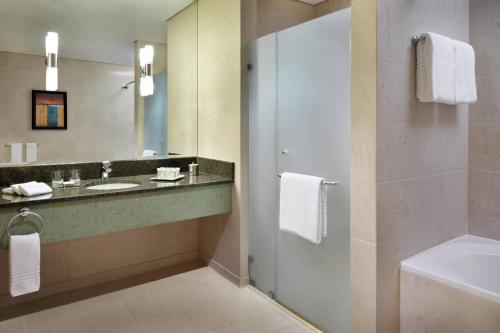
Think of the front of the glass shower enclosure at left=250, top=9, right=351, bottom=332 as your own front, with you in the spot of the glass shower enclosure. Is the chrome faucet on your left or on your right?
on your right

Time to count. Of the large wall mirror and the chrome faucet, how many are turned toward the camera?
2

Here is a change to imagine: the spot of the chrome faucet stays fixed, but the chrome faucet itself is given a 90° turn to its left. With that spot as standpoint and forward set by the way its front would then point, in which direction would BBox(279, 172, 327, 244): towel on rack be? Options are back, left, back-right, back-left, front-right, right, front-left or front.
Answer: front-right

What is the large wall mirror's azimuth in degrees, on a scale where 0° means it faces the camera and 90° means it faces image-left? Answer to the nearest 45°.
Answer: approximately 0°

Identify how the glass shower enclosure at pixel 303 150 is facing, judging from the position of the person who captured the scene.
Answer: facing the viewer and to the left of the viewer

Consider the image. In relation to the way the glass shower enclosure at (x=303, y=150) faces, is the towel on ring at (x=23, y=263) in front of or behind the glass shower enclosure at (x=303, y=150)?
in front

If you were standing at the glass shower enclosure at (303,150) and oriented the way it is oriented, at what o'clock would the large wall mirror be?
The large wall mirror is roughly at 2 o'clock from the glass shower enclosure.

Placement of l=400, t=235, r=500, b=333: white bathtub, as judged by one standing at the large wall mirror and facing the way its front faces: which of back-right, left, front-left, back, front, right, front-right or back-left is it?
front-left

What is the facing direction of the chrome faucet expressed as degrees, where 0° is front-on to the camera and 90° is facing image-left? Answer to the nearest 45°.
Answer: approximately 0°

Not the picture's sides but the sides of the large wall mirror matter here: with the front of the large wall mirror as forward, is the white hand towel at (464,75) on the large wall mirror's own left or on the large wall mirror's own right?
on the large wall mirror's own left
